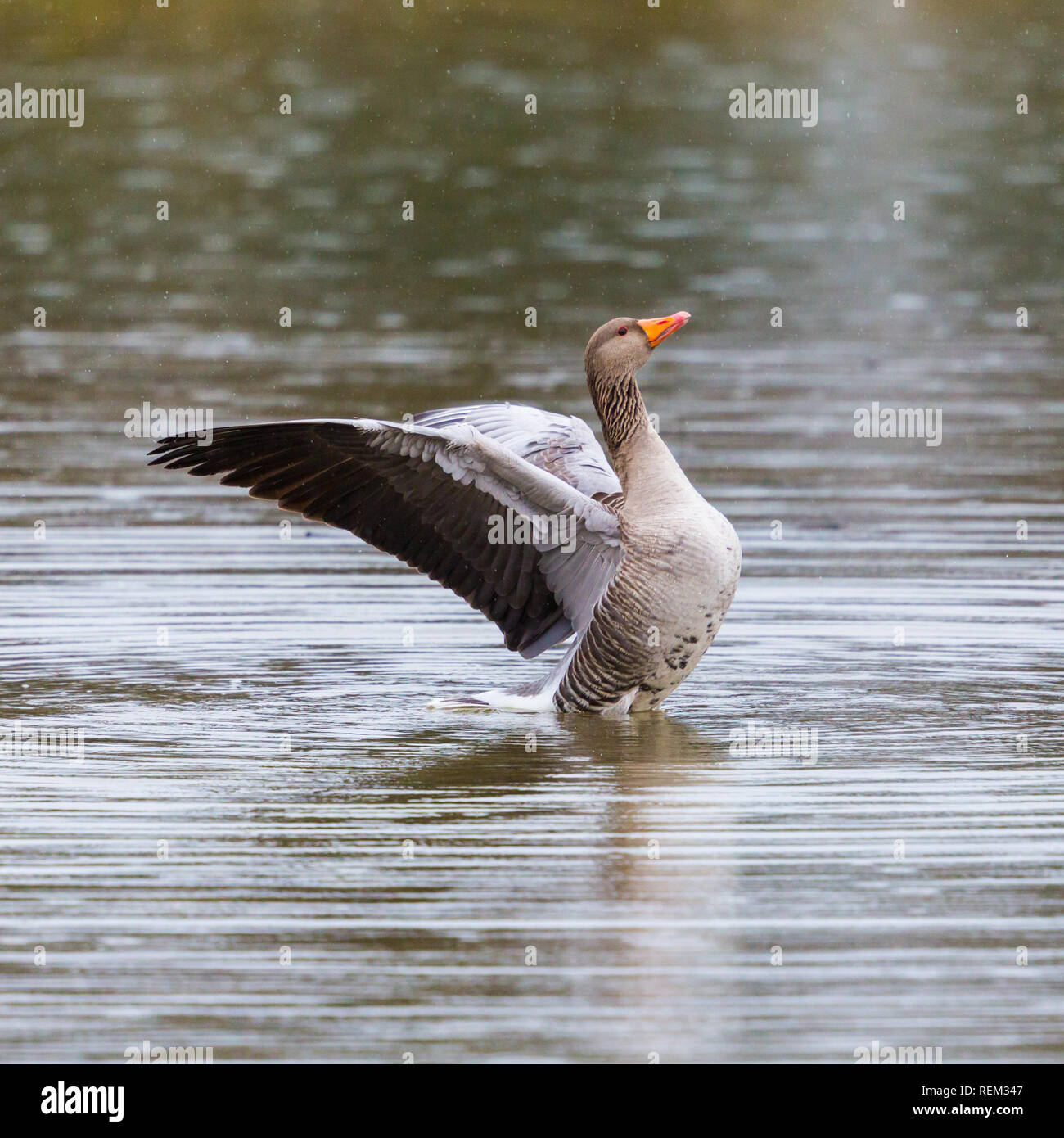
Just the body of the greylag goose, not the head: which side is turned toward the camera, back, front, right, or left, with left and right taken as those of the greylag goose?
right
